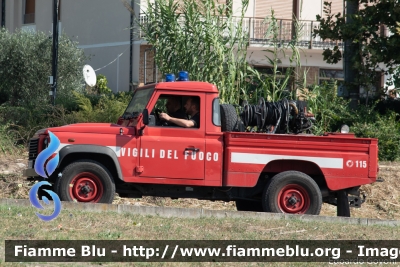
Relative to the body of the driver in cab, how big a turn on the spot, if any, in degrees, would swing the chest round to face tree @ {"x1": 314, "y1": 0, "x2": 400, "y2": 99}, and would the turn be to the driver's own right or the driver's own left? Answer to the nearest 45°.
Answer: approximately 135° to the driver's own right

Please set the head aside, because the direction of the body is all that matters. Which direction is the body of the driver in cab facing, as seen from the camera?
to the viewer's left

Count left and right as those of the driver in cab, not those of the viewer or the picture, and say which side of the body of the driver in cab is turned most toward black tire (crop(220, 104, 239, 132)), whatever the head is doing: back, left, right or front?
back

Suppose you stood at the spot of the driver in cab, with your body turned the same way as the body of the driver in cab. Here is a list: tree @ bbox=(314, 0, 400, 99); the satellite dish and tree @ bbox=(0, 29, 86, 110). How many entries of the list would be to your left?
0

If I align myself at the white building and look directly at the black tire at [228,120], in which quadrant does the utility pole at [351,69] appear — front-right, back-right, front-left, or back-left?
front-left

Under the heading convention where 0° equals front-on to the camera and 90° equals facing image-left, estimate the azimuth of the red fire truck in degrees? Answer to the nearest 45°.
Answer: approximately 90°

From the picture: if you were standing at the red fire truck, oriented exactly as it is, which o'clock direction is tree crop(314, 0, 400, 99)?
The tree is roughly at 4 o'clock from the red fire truck.

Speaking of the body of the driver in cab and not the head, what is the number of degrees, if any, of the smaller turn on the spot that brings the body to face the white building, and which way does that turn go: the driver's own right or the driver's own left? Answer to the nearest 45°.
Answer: approximately 90° to the driver's own right

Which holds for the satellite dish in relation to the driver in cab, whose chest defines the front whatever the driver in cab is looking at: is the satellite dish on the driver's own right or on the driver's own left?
on the driver's own right

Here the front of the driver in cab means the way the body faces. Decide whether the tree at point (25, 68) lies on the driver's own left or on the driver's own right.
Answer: on the driver's own right

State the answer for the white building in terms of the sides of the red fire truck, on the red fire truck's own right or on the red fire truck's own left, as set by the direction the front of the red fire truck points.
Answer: on the red fire truck's own right

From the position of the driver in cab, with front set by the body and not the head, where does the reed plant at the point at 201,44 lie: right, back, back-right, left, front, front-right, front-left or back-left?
right
